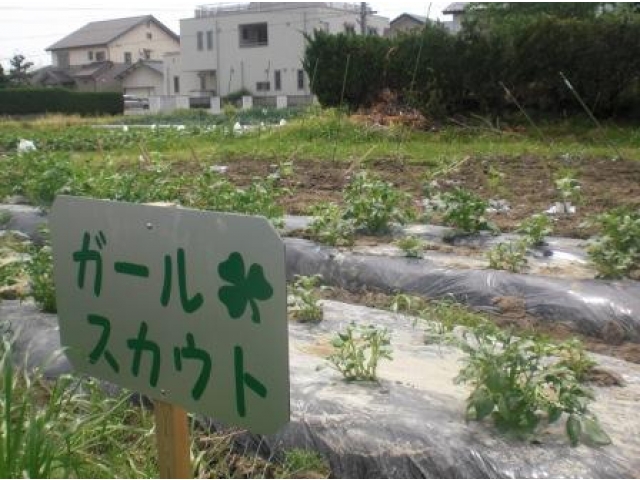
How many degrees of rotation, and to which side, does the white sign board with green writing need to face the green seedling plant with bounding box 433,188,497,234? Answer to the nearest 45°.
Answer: approximately 180°

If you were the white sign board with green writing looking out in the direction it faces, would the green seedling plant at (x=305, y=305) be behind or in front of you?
behind

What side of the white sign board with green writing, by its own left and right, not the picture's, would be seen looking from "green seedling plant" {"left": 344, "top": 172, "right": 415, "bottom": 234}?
back

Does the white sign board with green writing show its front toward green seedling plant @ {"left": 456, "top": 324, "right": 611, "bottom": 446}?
no

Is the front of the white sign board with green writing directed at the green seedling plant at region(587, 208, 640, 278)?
no

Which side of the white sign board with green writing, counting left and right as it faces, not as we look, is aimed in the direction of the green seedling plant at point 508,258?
back

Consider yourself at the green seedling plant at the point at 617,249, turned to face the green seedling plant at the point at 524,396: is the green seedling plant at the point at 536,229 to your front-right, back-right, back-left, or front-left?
back-right

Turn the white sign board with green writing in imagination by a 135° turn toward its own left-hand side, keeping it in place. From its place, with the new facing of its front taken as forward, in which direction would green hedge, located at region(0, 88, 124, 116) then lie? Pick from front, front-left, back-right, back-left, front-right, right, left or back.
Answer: left

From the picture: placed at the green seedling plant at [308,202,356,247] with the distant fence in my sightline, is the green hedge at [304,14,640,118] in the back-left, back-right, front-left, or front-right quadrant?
front-right

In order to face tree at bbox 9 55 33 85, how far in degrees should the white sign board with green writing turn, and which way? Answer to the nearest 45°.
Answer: approximately 135° to its right

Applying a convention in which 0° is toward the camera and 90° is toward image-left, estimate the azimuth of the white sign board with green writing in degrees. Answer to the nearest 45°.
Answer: approximately 45°

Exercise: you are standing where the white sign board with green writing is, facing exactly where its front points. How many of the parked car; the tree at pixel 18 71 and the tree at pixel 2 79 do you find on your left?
0

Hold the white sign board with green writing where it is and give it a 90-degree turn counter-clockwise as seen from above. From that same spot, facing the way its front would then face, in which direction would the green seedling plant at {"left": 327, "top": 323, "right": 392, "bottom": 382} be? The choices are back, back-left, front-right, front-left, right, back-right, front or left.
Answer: left

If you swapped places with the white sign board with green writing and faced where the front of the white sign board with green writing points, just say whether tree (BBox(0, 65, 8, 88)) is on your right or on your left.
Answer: on your right

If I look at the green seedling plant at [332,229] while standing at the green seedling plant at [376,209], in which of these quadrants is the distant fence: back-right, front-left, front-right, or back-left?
back-right

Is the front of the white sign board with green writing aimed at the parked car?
no

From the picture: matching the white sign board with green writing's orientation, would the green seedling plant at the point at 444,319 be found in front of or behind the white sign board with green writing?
behind

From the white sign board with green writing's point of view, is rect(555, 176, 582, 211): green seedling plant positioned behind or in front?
behind
